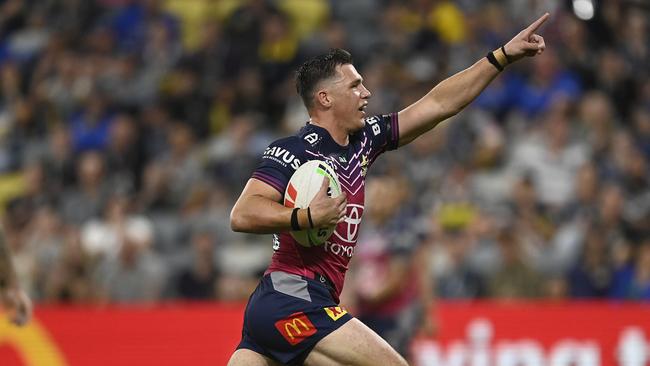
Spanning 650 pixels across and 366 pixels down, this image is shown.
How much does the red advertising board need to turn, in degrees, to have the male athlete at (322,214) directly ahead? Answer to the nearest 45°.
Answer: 0° — it already faces them

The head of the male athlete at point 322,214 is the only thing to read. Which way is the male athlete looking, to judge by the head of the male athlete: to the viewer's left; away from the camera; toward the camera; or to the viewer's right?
to the viewer's right

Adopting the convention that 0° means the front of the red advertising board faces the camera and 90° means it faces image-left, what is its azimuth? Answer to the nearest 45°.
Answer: approximately 0°
